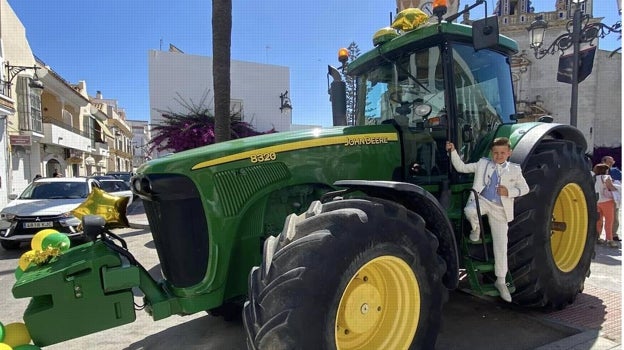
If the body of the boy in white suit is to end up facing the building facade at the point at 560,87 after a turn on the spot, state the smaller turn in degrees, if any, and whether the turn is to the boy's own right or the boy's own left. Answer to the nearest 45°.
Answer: approximately 180°

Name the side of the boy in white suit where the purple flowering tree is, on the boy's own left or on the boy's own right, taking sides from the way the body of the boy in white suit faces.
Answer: on the boy's own right

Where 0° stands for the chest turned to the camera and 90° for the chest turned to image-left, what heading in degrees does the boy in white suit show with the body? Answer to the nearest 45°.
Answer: approximately 0°

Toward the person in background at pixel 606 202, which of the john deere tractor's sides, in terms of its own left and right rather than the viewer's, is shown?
back

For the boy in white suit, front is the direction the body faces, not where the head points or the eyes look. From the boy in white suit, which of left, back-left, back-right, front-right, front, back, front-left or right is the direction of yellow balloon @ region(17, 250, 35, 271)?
front-right

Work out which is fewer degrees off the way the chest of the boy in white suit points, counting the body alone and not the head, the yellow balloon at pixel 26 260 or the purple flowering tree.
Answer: the yellow balloon

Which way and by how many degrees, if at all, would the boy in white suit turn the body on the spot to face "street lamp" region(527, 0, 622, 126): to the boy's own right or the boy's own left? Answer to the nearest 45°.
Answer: approximately 180°

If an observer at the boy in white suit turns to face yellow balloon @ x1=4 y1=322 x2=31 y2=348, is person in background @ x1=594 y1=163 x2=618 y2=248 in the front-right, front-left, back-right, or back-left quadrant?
back-right

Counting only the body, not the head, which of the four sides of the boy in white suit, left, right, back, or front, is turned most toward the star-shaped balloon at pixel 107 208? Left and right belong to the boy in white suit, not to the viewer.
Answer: right
